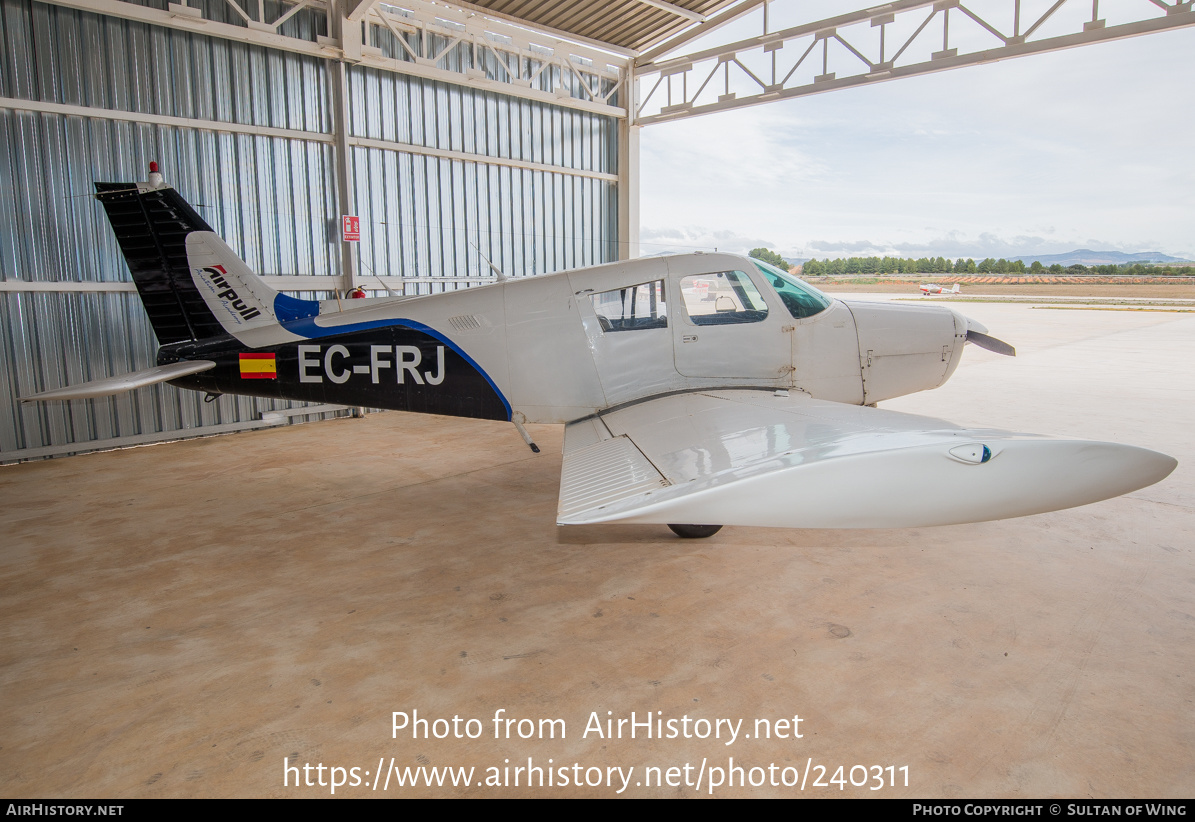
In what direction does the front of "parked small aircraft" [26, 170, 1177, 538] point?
to the viewer's right

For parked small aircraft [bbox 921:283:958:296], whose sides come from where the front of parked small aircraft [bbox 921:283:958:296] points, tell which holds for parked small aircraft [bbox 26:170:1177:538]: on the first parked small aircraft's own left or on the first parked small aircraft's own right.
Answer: on the first parked small aircraft's own left

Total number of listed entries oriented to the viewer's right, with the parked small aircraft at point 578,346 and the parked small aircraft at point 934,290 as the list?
1

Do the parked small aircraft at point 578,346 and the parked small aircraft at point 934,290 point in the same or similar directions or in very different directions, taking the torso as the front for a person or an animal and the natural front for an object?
very different directions

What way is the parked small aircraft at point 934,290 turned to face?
to the viewer's left

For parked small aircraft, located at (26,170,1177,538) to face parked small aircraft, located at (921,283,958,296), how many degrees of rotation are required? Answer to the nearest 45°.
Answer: approximately 45° to its left
